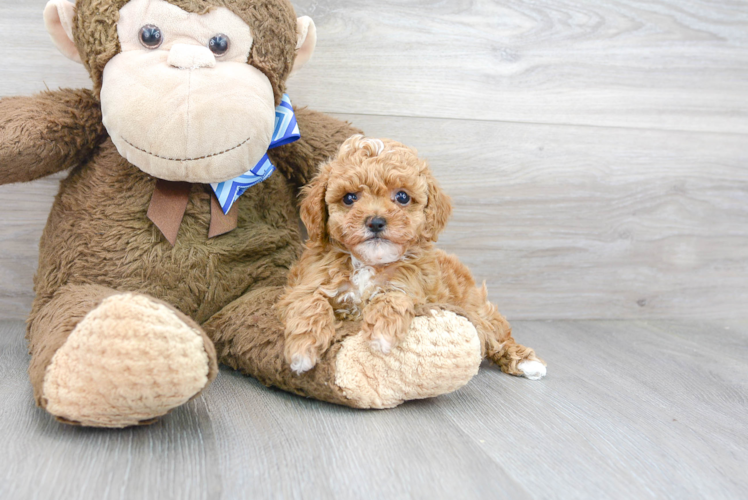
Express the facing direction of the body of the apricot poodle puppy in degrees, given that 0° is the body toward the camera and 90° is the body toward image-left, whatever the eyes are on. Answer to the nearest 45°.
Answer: approximately 45°
